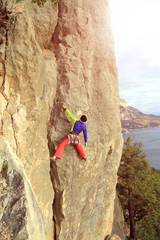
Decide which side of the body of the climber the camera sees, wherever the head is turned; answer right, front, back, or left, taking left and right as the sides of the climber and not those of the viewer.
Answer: back

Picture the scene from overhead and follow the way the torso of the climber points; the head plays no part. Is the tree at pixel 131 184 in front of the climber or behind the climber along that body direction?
in front

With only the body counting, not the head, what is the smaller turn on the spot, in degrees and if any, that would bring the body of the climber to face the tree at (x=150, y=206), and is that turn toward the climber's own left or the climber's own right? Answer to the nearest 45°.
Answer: approximately 45° to the climber's own right
